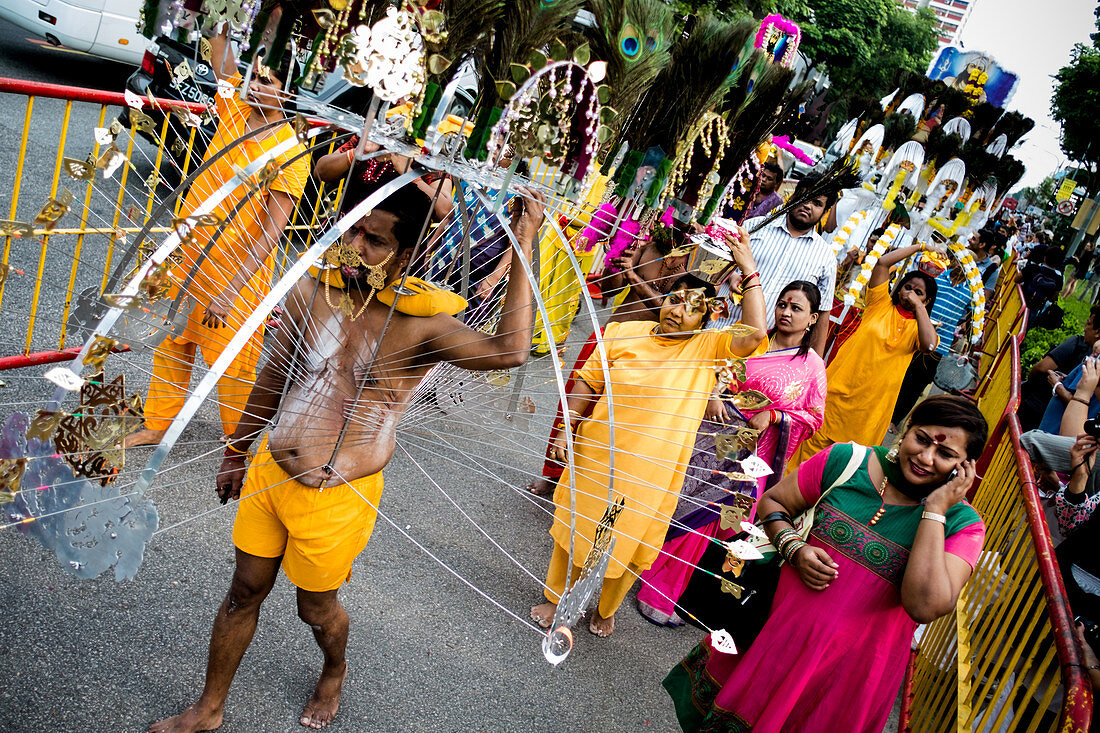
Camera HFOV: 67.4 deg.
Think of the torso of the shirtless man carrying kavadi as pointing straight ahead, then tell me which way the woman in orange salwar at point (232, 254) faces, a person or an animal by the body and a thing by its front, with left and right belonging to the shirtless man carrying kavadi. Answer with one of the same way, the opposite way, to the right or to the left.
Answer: the same way

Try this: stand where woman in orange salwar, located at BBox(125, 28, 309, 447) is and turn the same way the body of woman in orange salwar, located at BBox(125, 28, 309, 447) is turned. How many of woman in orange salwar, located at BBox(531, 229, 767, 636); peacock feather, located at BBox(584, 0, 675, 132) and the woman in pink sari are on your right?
0

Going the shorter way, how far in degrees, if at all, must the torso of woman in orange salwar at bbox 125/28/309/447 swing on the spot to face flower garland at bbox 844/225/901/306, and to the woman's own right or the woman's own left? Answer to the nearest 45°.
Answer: approximately 135° to the woman's own left

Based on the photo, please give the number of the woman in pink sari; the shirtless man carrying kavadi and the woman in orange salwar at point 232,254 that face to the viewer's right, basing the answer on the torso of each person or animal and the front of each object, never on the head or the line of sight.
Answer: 0

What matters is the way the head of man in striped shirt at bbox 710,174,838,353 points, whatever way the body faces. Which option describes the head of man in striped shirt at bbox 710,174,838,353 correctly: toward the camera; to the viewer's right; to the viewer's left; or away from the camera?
toward the camera

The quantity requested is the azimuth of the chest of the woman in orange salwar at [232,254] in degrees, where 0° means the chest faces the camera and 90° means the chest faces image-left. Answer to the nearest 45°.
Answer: approximately 45°

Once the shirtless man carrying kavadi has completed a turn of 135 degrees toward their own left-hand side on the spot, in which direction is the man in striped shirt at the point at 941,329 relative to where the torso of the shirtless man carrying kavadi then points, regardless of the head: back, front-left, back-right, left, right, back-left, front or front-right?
front-left

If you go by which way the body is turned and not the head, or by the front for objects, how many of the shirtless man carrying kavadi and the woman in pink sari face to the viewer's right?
0

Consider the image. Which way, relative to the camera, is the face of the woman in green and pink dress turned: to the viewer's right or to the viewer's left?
to the viewer's left

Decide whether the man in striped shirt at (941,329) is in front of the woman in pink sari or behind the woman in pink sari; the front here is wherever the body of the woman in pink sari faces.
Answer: behind

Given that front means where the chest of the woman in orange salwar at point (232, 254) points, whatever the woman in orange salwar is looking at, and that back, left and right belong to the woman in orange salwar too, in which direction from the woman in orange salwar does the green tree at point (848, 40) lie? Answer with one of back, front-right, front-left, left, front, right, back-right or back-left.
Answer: back

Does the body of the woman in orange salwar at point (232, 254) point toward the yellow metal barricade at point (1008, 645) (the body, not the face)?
no

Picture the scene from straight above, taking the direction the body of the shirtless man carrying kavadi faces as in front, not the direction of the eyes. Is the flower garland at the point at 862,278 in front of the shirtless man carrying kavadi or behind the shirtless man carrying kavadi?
behind

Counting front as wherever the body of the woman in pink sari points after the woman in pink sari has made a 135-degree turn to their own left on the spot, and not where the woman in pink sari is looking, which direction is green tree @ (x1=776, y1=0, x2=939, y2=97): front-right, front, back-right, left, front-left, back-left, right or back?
left

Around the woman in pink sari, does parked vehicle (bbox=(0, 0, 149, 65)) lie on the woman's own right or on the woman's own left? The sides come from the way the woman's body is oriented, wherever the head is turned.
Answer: on the woman's own right

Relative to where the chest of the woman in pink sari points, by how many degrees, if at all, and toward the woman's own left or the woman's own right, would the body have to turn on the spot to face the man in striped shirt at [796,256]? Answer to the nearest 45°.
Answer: approximately 135° to the woman's own right

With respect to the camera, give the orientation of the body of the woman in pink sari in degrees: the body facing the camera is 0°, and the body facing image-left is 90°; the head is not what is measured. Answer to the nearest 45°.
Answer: approximately 45°

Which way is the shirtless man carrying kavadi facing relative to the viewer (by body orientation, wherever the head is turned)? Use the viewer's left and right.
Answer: facing the viewer and to the left of the viewer
